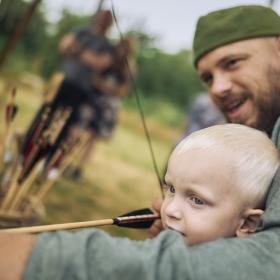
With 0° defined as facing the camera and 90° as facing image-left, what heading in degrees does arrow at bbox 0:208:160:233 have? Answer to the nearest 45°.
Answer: approximately 90°
